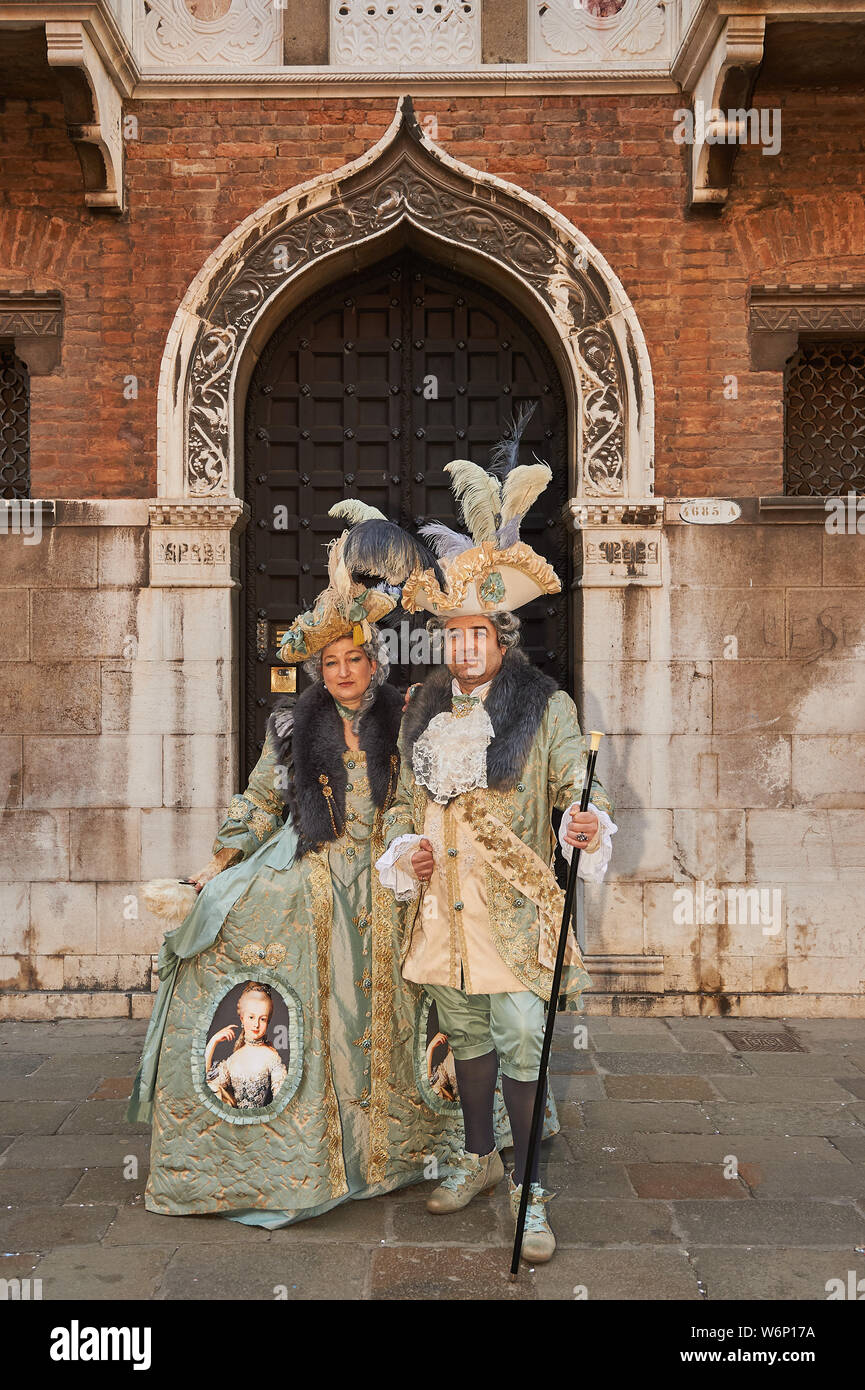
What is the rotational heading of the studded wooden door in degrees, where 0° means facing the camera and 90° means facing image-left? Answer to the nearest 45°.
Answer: approximately 0°

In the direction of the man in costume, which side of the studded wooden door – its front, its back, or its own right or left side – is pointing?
front

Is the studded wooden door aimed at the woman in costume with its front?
yes
